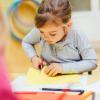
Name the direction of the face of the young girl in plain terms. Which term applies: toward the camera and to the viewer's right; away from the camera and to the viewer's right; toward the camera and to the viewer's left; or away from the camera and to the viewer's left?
toward the camera and to the viewer's left

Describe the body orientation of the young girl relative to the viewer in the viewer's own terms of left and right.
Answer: facing the viewer and to the left of the viewer
